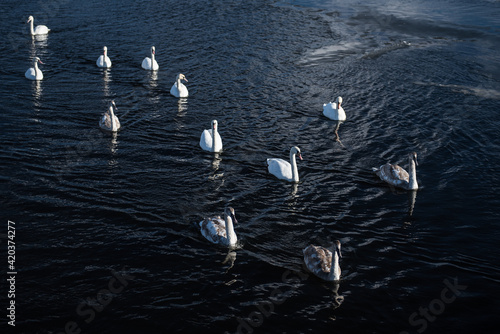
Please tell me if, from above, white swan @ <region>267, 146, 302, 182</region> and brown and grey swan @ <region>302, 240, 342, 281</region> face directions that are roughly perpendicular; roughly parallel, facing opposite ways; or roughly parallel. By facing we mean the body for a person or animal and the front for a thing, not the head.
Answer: roughly parallel

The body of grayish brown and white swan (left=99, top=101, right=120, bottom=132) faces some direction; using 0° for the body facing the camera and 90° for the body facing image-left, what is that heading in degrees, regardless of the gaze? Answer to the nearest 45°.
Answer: approximately 315°

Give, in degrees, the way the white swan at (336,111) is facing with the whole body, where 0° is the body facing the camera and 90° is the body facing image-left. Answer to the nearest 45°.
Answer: approximately 315°

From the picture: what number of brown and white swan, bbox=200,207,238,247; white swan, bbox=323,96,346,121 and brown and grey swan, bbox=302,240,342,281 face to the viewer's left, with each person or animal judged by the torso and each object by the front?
0

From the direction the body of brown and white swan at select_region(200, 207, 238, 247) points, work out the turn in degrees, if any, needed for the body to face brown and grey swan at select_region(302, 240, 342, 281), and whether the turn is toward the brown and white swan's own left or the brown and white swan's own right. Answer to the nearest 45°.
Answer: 0° — it already faces it

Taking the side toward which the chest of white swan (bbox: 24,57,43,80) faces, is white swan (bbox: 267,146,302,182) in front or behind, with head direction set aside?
in front

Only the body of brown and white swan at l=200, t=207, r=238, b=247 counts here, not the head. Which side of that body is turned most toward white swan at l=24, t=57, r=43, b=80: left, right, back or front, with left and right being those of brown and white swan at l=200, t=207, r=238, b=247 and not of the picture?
back

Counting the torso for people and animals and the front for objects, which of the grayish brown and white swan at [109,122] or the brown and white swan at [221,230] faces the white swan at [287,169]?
the grayish brown and white swan at [109,122]

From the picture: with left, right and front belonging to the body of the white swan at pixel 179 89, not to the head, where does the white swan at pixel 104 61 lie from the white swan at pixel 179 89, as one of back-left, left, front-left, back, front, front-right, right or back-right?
back

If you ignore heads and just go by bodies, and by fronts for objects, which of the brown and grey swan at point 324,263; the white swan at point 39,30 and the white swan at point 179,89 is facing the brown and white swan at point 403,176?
the white swan at point 179,89

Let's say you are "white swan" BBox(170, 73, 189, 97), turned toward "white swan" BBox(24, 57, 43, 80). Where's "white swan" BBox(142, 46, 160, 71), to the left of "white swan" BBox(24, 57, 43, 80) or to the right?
right

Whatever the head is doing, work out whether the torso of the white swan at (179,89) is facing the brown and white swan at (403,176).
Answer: yes

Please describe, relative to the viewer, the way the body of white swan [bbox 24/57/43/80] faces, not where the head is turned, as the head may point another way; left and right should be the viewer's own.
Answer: facing the viewer and to the right of the viewer

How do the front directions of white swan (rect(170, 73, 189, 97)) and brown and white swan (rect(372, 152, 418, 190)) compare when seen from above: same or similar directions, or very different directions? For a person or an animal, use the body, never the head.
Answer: same or similar directions

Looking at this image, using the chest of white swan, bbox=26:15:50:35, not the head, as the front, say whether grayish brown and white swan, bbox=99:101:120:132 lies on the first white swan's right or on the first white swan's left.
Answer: on the first white swan's left

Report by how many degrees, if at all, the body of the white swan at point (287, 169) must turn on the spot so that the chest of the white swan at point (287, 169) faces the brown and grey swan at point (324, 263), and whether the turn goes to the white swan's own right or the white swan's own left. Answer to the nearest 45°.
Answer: approximately 45° to the white swan's own right

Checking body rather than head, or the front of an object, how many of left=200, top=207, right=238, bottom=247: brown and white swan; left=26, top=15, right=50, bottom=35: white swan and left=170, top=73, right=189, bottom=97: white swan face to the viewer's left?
1
